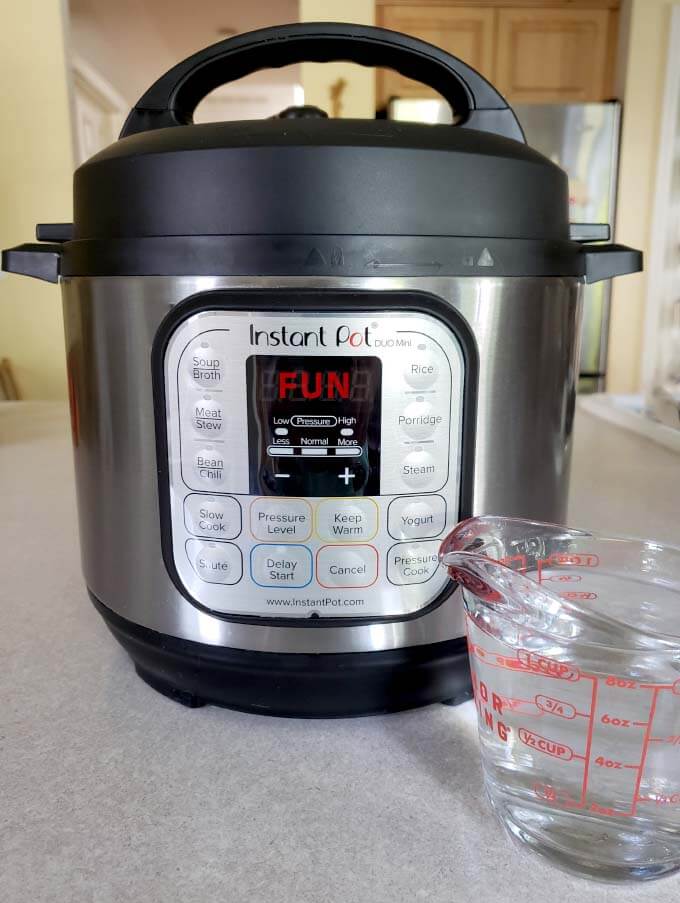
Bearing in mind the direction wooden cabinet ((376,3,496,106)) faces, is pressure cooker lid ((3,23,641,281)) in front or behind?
in front

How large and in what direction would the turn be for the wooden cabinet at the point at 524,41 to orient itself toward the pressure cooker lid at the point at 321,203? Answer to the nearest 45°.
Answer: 0° — it already faces it

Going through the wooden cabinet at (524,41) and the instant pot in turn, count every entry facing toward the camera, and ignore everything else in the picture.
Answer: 2

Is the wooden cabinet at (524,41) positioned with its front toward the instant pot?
yes

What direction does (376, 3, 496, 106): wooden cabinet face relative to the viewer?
toward the camera

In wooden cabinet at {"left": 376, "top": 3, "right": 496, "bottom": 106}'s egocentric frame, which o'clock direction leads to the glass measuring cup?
The glass measuring cup is roughly at 12 o'clock from the wooden cabinet.

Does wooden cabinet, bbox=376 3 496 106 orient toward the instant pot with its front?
yes

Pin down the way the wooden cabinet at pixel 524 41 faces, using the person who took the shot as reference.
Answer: facing the viewer

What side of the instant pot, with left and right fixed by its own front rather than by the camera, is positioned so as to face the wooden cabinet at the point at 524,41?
back

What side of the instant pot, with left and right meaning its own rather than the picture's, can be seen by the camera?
front
